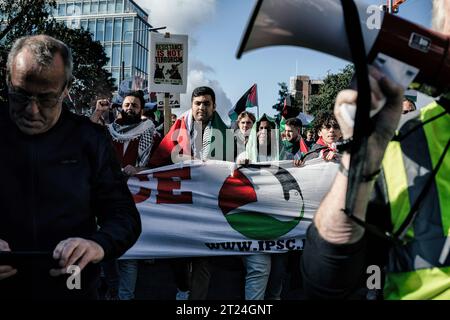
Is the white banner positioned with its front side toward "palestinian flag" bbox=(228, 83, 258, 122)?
no

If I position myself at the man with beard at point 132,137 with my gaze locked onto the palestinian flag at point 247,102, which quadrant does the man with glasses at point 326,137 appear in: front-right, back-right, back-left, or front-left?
front-right

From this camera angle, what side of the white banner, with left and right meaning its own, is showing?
front

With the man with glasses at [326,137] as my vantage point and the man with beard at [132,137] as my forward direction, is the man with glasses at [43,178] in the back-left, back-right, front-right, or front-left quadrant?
front-left

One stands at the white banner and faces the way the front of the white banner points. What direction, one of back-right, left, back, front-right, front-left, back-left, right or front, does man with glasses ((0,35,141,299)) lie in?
front

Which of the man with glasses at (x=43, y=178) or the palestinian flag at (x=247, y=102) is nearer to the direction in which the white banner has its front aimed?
the man with glasses
